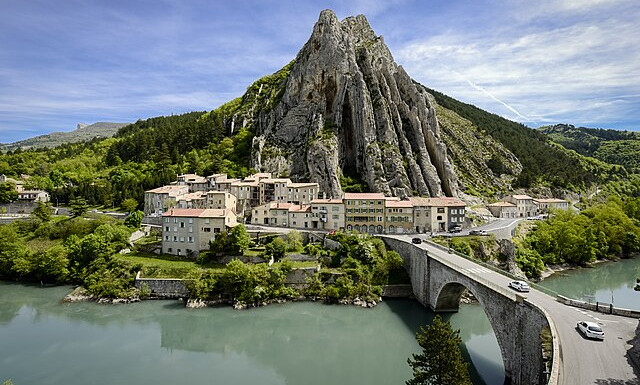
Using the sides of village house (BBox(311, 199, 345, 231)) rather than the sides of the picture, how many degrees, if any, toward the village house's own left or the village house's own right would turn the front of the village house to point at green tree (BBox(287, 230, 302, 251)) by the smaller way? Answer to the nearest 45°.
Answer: approximately 45° to the village house's own right

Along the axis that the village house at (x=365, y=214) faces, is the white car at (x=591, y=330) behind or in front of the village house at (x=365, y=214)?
in front

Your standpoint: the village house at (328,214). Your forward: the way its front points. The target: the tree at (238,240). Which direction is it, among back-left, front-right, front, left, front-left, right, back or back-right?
front-right

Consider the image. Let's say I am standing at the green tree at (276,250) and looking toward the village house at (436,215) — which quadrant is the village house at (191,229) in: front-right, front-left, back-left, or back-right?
back-left

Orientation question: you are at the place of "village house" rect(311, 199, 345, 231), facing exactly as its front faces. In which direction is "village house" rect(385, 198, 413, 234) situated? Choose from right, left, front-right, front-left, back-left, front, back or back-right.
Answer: left

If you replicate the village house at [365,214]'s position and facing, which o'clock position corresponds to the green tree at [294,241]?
The green tree is roughly at 2 o'clock from the village house.

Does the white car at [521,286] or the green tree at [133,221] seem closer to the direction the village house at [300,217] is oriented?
the white car

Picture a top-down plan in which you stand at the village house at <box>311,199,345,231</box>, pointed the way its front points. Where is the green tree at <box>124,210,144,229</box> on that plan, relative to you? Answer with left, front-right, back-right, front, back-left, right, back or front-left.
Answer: right
